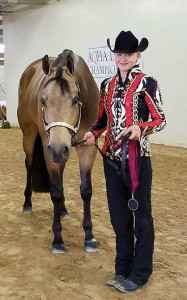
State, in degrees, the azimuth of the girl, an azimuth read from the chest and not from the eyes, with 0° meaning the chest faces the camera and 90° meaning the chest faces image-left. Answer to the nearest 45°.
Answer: approximately 45°

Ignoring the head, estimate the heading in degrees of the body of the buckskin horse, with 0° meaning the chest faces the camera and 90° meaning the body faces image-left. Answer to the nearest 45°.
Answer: approximately 0°

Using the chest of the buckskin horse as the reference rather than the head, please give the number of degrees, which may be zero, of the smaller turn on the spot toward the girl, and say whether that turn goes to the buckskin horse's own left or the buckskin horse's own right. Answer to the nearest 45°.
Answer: approximately 45° to the buckskin horse's own left

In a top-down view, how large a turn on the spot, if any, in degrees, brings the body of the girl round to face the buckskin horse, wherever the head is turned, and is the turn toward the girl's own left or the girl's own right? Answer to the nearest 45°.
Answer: approximately 90° to the girl's own right
